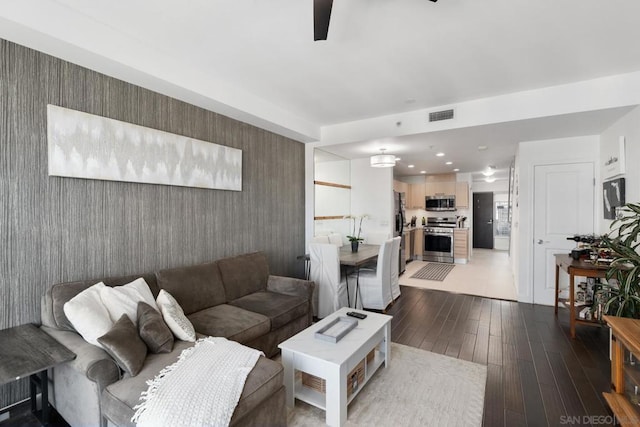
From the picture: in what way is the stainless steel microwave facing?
toward the camera

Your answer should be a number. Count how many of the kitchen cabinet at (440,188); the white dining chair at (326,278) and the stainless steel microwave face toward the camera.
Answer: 2

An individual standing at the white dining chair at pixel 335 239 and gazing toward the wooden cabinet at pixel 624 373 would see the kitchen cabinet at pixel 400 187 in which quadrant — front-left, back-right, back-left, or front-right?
back-left

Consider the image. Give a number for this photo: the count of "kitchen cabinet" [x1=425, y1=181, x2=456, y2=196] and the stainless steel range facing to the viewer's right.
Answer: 0

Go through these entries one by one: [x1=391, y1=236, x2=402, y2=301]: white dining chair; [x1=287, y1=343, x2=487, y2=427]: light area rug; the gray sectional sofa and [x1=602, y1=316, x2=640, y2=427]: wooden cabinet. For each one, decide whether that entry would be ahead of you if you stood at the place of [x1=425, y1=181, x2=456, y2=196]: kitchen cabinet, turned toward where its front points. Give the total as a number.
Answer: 4

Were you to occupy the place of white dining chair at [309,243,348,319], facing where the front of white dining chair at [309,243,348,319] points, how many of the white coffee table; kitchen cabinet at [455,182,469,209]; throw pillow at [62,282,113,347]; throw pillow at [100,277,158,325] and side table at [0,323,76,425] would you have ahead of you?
1

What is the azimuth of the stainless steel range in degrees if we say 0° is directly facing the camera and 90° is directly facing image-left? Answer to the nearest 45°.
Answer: approximately 0°

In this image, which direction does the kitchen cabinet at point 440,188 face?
toward the camera

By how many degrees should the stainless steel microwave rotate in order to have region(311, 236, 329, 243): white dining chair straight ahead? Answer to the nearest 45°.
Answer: approximately 45° to its right

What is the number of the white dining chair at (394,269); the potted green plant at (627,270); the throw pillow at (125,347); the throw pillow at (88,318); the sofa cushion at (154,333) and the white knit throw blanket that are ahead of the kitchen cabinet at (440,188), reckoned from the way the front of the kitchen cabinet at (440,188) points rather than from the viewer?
6

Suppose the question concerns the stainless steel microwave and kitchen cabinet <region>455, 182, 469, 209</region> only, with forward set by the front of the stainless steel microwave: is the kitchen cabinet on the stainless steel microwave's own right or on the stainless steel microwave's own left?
on the stainless steel microwave's own left

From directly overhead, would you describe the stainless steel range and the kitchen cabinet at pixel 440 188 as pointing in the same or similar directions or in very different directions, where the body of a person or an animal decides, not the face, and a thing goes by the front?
same or similar directions

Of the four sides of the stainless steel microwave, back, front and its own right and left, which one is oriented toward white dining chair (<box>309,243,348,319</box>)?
front
